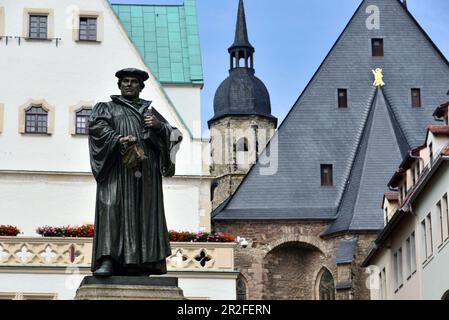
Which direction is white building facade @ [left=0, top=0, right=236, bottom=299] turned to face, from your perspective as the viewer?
facing the viewer
